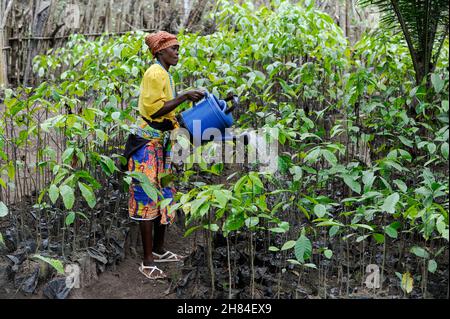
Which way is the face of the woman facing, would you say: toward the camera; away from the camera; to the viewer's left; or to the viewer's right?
to the viewer's right

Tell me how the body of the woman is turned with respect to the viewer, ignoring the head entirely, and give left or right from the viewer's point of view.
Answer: facing to the right of the viewer
